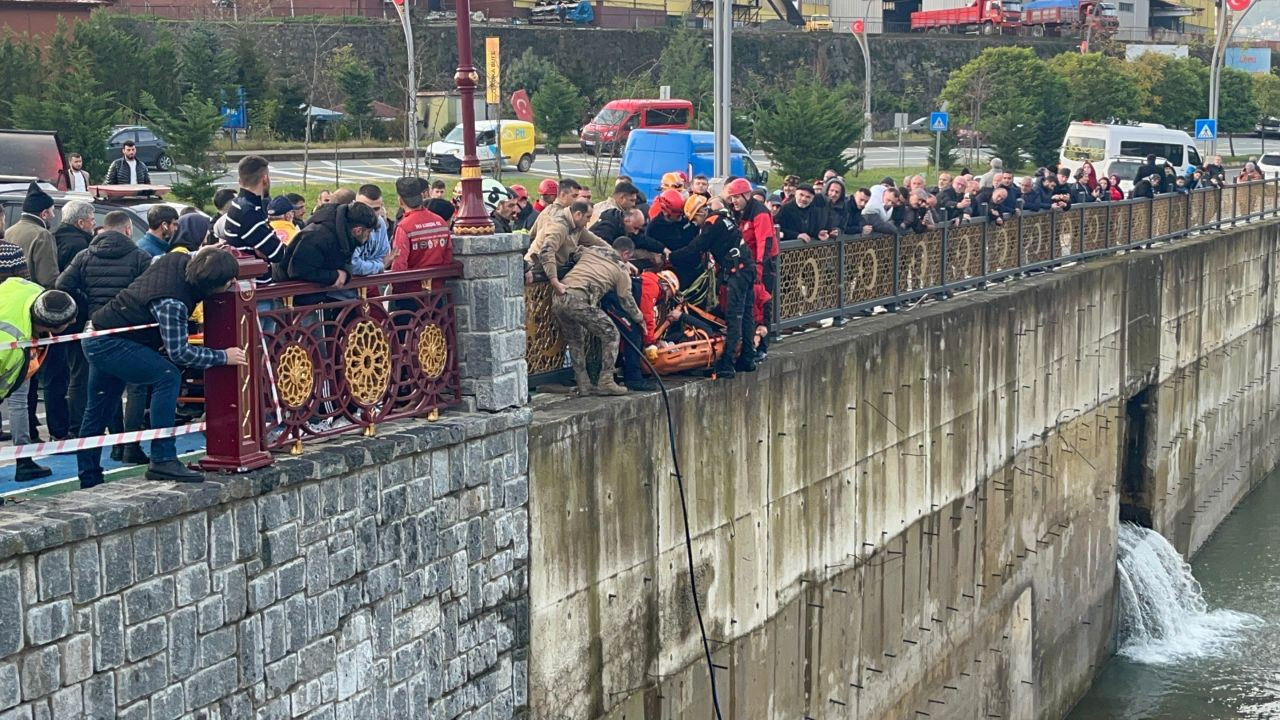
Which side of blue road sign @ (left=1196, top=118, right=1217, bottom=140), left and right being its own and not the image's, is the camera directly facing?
front

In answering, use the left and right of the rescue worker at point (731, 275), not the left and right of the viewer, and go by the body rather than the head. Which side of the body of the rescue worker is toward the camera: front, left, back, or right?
left

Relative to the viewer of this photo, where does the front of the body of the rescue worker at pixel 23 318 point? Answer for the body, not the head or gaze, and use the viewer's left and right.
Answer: facing to the right of the viewer

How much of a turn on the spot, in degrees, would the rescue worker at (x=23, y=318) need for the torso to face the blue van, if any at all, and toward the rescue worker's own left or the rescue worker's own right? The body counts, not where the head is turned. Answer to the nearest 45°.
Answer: approximately 45° to the rescue worker's own left

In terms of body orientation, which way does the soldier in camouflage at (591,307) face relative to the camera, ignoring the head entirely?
to the viewer's right

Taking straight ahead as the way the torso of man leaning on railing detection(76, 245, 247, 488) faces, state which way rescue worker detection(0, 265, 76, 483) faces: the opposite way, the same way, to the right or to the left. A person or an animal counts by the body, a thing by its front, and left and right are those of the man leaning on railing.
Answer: the same way

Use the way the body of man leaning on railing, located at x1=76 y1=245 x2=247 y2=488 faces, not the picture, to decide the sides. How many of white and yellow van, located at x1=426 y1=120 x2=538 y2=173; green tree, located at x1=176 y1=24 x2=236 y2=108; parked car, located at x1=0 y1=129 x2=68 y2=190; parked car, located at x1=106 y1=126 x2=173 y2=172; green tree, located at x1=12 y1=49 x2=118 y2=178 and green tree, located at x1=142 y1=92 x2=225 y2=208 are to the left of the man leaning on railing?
6

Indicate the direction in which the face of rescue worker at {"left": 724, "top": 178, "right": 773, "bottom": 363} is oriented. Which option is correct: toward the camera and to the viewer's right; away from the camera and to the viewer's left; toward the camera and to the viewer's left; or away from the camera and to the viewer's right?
toward the camera and to the viewer's left

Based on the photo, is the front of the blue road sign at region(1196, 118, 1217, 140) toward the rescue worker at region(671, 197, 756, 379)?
yes
